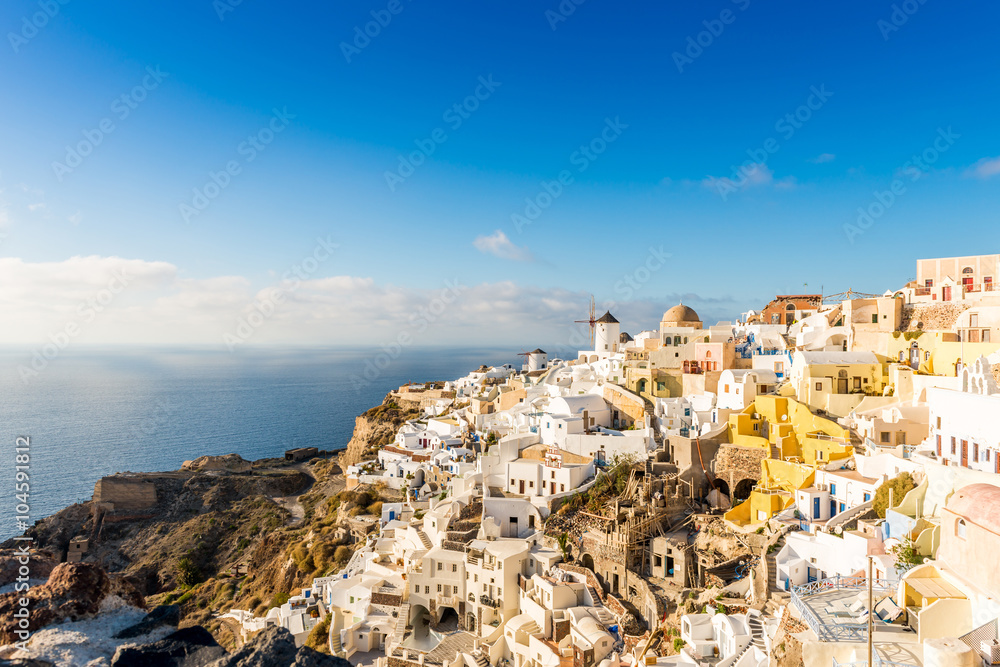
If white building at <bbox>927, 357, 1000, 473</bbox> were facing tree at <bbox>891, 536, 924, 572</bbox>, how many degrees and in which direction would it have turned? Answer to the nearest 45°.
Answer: approximately 45° to its left

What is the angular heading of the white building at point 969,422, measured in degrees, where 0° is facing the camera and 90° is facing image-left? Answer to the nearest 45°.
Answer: approximately 45°

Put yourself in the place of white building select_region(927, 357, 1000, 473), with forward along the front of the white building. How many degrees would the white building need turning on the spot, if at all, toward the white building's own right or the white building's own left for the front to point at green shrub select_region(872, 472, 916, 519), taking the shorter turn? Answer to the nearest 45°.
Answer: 0° — it already faces it

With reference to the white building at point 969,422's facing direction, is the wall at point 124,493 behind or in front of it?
in front

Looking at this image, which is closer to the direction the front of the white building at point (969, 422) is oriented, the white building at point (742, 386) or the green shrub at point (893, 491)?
the green shrub

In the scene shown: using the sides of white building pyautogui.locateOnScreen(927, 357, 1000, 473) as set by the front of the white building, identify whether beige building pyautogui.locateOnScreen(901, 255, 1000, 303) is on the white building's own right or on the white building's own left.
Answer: on the white building's own right

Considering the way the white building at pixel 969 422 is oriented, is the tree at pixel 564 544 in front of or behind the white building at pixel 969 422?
in front

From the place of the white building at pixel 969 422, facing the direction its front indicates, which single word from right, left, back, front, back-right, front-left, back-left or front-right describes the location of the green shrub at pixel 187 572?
front-right

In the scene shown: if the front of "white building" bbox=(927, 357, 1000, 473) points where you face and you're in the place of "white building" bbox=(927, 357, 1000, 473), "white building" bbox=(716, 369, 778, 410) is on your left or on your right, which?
on your right

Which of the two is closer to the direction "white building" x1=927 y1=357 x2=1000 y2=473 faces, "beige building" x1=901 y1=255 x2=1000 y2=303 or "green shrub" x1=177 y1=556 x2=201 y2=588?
the green shrub

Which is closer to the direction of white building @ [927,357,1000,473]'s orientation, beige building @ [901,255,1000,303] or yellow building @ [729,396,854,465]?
the yellow building

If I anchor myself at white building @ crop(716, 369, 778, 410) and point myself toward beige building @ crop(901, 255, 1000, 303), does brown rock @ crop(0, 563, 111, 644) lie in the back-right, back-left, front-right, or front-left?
back-right
